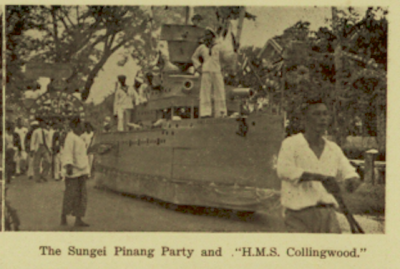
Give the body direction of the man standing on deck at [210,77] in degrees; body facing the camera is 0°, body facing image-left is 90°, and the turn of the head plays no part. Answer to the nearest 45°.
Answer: approximately 0°

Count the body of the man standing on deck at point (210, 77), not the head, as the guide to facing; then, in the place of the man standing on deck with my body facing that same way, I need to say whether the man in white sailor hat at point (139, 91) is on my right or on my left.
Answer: on my right
